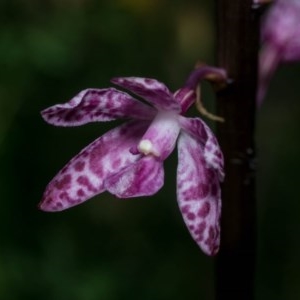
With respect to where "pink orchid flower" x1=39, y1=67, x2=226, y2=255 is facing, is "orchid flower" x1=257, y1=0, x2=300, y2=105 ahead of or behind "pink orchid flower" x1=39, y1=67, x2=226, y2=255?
behind

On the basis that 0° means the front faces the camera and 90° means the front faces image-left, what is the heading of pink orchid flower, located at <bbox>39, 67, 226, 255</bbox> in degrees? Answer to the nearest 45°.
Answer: approximately 45°
